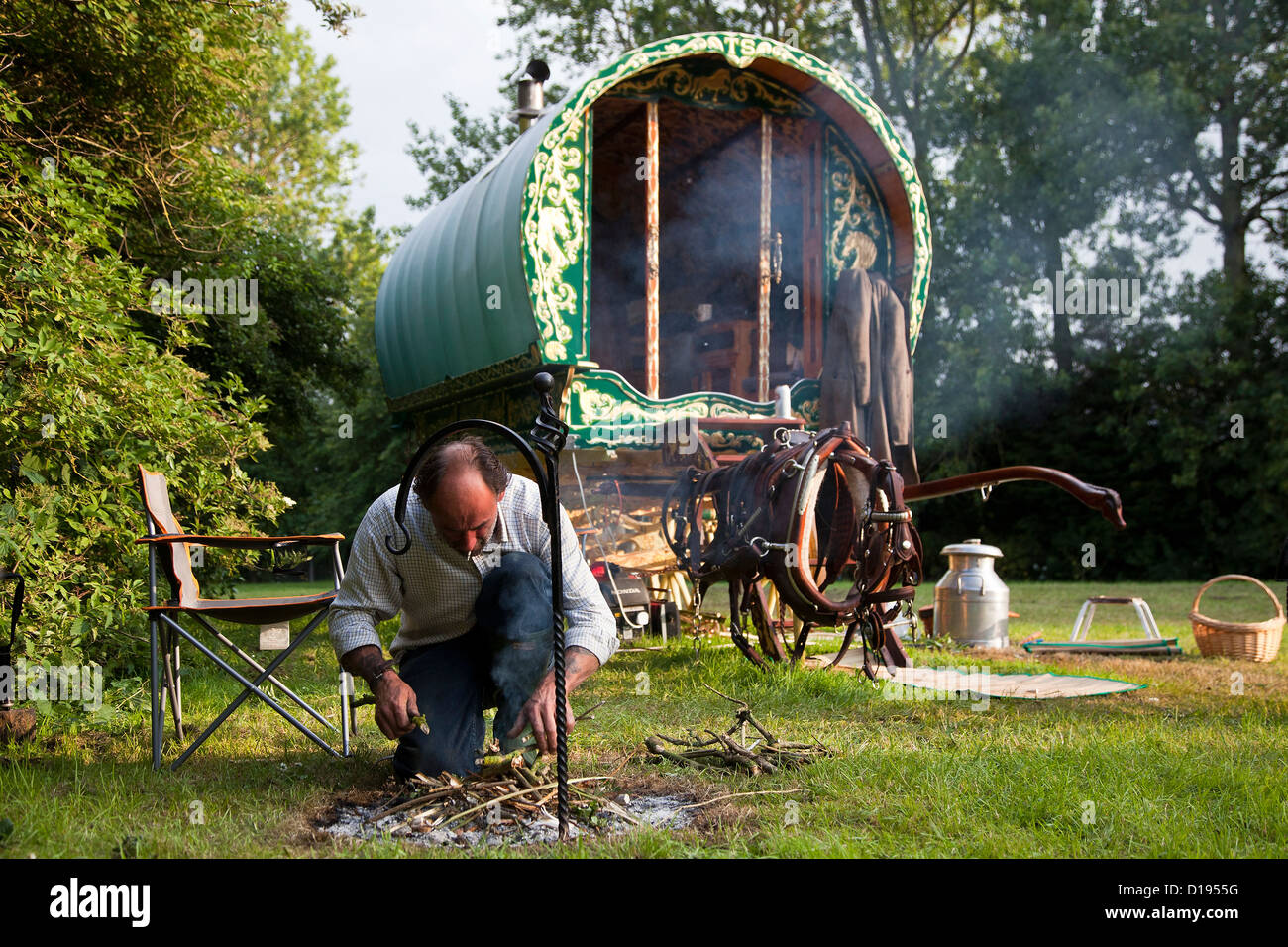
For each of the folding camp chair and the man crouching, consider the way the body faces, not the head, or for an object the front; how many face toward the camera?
1

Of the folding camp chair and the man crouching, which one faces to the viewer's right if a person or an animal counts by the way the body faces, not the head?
the folding camp chair

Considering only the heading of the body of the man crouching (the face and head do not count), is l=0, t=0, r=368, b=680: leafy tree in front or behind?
behind

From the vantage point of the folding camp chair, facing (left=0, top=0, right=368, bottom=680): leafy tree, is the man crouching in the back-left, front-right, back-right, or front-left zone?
back-right

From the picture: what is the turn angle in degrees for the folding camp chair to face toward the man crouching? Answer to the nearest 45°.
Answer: approximately 45° to its right

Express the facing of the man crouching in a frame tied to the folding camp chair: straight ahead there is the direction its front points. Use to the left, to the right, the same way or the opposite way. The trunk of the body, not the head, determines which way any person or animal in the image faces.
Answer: to the right

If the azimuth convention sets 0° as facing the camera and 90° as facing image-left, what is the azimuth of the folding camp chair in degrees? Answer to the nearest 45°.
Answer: approximately 270°

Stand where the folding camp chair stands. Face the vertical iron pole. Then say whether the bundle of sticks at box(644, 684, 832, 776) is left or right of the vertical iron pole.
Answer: left

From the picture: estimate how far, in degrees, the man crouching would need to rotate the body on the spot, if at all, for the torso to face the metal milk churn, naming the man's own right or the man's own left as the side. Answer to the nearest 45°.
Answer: approximately 135° to the man's own left
